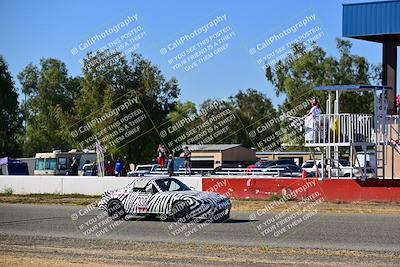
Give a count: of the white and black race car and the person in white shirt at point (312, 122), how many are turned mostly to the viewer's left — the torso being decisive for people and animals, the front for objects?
1

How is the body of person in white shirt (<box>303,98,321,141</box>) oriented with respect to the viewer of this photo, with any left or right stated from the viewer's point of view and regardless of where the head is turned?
facing to the left of the viewer
